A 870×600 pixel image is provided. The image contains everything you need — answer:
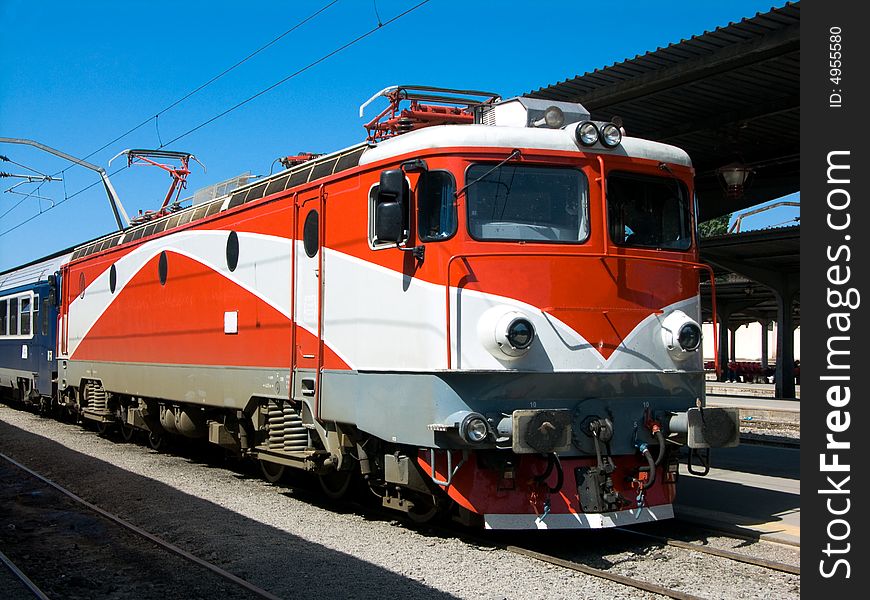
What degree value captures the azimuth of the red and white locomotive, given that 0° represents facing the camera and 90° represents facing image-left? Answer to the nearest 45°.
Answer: approximately 315°

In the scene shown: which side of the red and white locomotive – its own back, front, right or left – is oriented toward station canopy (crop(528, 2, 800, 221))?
left

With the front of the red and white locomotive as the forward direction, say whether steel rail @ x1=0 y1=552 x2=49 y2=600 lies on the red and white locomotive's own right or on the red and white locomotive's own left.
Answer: on the red and white locomotive's own right

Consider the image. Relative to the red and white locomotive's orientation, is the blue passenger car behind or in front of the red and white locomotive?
behind
